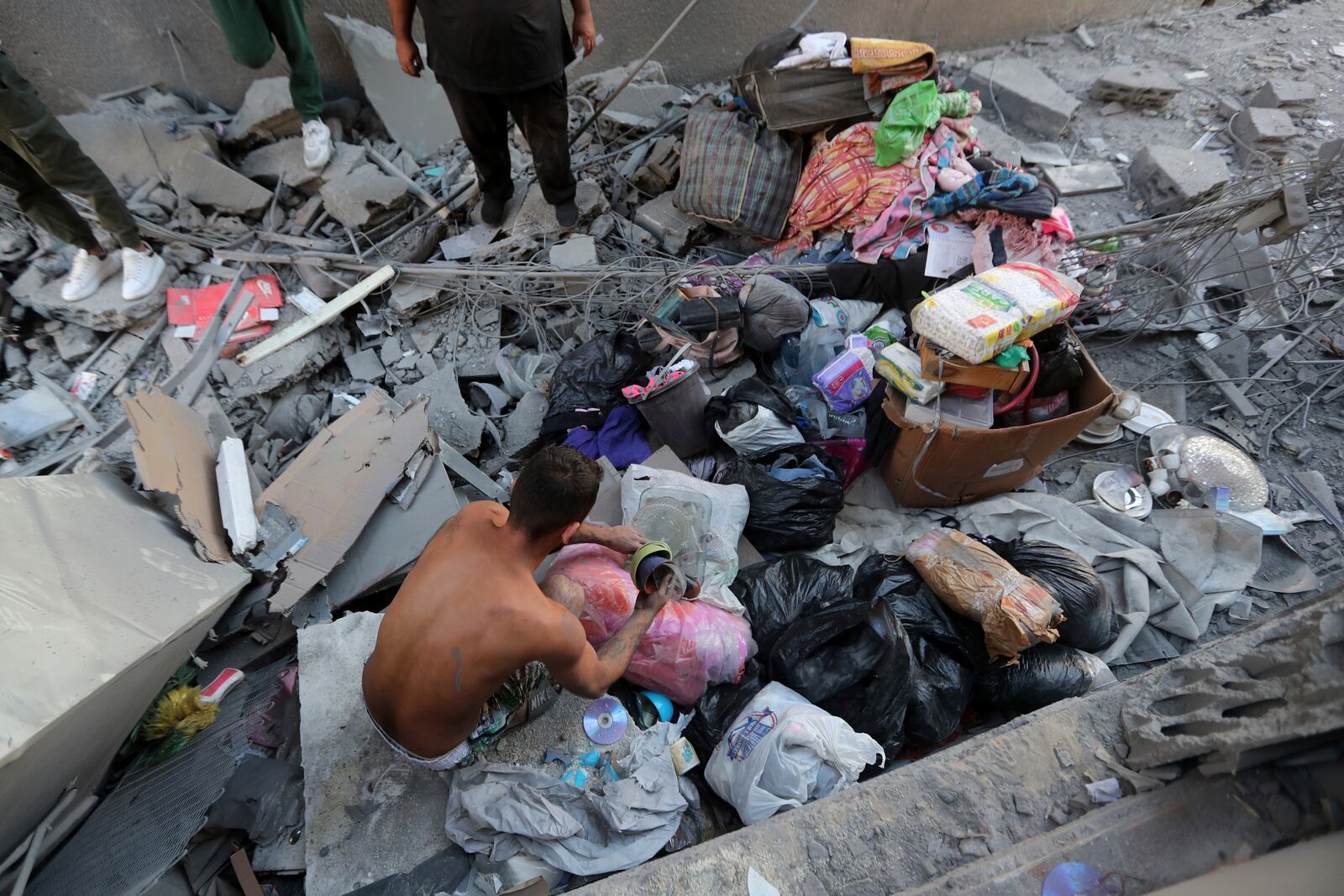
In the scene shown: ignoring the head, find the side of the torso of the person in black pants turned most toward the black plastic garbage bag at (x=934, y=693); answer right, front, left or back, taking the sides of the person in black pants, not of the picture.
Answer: front

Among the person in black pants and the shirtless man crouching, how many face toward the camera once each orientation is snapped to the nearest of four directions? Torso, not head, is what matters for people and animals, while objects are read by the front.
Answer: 1

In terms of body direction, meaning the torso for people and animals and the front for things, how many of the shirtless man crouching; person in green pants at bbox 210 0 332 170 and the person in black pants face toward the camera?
2

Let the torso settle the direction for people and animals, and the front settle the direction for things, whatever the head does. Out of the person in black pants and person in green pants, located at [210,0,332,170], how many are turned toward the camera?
2

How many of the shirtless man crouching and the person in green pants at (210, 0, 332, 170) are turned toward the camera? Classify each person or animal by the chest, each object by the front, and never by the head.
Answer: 1

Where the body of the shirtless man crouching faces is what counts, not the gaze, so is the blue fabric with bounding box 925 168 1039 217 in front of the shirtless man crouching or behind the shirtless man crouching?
in front

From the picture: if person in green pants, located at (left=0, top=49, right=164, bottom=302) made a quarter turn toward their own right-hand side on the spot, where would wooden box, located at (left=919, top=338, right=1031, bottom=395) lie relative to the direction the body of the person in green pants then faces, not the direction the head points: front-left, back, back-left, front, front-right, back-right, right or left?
back

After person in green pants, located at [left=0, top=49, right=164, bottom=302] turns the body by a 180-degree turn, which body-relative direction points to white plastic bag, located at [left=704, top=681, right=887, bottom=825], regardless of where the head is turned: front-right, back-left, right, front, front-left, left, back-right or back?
back-right

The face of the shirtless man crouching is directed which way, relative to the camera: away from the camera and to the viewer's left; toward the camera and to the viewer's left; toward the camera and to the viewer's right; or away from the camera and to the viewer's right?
away from the camera and to the viewer's right
